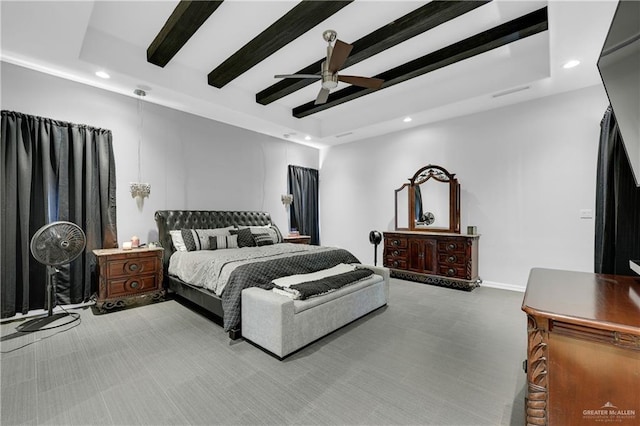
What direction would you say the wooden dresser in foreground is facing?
to the viewer's left

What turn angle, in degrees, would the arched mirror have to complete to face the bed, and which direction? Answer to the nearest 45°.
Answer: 0° — it already faces it

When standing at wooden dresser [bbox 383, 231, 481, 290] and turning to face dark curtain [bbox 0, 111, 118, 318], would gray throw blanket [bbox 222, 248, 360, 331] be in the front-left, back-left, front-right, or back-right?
front-left

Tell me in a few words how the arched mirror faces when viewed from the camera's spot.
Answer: facing the viewer and to the left of the viewer

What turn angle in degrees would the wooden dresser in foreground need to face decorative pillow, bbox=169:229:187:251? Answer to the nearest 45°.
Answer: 0° — it already faces it

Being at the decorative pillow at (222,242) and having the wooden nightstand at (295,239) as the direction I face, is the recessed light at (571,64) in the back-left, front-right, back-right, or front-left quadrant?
front-right

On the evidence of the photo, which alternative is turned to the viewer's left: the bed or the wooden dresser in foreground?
the wooden dresser in foreground

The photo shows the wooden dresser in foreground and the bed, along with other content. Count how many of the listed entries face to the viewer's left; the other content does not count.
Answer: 1

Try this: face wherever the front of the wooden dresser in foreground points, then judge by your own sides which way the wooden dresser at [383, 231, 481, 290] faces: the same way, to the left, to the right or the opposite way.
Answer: to the left

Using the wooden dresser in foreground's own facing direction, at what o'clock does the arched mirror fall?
The arched mirror is roughly at 2 o'clock from the wooden dresser in foreground.

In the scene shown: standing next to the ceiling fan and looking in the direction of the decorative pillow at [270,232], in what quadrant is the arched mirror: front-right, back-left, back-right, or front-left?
front-right

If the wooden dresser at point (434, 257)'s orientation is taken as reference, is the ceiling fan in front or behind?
in front

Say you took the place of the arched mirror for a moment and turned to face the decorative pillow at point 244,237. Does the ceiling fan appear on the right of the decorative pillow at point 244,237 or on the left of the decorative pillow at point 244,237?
left

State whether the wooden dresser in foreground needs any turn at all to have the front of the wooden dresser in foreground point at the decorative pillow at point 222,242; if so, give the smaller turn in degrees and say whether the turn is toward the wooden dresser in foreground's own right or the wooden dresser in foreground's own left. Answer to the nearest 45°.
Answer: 0° — it already faces it

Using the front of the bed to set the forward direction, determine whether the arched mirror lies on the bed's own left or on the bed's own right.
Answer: on the bed's own left

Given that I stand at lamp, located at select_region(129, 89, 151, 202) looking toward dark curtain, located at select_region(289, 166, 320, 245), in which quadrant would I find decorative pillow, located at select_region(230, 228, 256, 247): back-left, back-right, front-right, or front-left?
front-right

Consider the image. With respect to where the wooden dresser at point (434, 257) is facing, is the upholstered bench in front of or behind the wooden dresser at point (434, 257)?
in front
